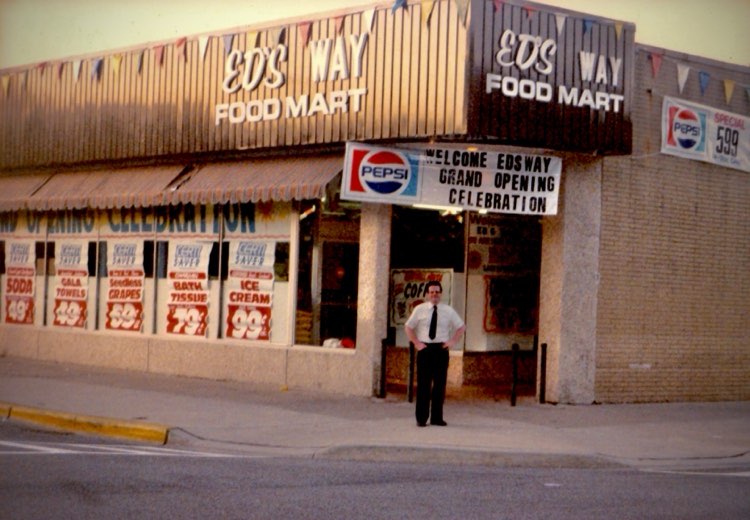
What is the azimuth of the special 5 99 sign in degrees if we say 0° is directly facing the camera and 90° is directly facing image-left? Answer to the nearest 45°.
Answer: approximately 315°

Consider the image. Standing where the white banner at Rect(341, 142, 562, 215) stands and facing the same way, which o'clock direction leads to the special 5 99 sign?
The special 5 99 sign is roughly at 8 o'clock from the white banner.

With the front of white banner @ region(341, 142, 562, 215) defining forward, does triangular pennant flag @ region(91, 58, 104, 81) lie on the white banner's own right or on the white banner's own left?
on the white banner's own right

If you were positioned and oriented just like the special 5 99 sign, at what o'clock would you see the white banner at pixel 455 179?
The white banner is roughly at 3 o'clock from the special 5 99 sign.

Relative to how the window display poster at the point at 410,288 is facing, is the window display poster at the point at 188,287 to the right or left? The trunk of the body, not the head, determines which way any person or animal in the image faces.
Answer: on its right

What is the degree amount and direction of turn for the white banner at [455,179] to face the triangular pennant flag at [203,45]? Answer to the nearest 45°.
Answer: approximately 135° to its right

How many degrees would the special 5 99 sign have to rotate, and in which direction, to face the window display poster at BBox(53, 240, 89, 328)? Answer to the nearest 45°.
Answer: approximately 135° to its right

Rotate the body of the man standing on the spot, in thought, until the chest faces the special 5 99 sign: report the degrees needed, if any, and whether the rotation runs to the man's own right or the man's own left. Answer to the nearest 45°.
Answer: approximately 135° to the man's own left

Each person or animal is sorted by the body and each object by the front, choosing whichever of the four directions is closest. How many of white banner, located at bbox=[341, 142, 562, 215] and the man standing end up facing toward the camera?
2

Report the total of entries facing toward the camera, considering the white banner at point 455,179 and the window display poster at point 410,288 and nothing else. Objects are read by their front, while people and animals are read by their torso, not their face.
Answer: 2

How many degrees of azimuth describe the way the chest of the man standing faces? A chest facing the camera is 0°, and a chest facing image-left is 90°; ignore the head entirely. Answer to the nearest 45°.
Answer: approximately 0°
